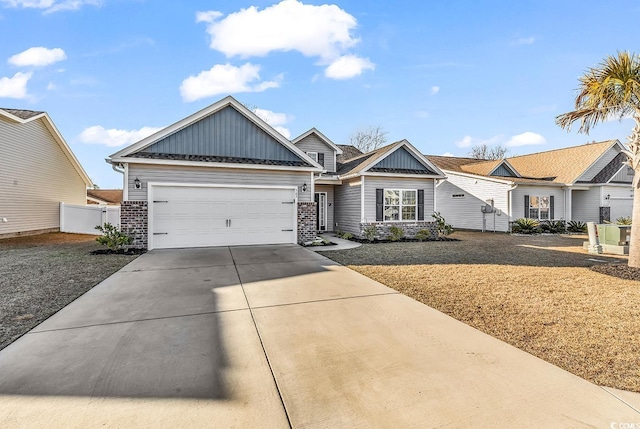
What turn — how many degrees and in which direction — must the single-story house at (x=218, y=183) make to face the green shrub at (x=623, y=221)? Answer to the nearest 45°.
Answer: approximately 90° to its left

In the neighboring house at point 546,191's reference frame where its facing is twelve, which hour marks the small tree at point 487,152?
The small tree is roughly at 7 o'clock from the neighboring house.

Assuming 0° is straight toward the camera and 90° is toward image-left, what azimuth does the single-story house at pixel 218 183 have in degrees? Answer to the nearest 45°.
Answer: approximately 0°

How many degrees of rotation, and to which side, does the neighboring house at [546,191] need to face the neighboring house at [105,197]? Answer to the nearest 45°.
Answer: approximately 135° to its right

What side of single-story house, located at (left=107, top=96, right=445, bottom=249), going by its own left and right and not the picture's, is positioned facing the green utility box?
left

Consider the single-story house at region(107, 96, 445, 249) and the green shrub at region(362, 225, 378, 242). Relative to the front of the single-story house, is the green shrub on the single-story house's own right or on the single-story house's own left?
on the single-story house's own left

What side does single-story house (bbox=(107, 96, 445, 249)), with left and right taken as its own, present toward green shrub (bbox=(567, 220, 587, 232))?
left
